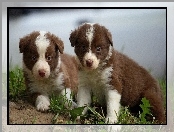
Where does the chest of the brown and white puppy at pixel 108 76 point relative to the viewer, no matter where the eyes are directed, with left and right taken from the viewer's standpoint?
facing the viewer and to the left of the viewer

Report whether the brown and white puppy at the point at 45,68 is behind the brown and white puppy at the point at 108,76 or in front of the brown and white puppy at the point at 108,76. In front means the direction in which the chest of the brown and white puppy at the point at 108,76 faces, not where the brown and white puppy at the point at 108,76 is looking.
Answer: in front

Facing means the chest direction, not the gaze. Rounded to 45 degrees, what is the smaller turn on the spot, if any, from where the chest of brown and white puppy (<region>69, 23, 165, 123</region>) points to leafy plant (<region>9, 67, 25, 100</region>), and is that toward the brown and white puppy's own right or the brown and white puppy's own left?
approximately 45° to the brown and white puppy's own right
